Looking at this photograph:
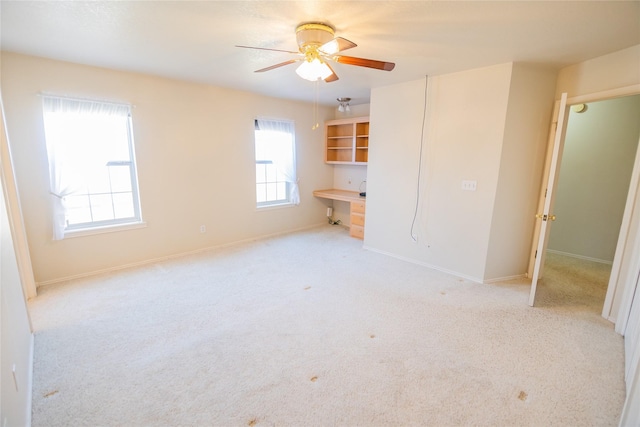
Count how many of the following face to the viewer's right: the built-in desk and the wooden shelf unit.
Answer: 0

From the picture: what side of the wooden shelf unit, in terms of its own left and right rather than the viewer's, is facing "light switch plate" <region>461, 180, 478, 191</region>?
left

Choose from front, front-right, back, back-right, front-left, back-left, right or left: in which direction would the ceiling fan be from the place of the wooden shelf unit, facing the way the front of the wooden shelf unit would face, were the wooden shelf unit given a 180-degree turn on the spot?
back-right

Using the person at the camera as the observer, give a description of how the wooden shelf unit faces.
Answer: facing the viewer and to the left of the viewer

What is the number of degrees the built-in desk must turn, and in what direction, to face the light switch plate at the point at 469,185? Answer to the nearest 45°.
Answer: approximately 90° to its left

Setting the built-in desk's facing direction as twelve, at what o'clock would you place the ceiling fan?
The ceiling fan is roughly at 11 o'clock from the built-in desk.
